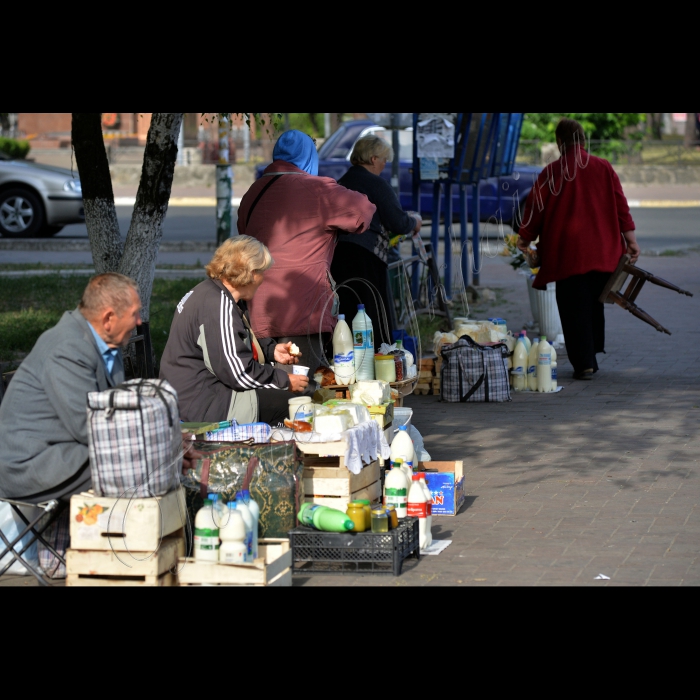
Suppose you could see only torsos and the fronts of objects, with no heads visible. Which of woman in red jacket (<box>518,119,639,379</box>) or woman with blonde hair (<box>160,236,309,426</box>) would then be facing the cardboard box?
the woman with blonde hair

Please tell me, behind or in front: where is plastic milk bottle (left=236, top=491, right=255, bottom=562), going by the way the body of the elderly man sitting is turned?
in front

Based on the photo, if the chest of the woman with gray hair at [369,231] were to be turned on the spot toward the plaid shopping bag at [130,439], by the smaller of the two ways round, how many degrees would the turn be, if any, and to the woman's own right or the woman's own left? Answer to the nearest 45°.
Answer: approximately 90° to the woman's own right

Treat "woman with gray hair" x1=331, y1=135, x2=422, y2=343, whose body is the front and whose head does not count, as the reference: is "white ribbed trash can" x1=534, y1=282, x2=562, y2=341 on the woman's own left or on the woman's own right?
on the woman's own left

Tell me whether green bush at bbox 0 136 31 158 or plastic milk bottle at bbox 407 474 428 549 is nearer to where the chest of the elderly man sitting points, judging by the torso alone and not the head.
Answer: the plastic milk bottle

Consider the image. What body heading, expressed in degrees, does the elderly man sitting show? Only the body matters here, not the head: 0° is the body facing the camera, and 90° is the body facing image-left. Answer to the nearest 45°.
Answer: approximately 270°

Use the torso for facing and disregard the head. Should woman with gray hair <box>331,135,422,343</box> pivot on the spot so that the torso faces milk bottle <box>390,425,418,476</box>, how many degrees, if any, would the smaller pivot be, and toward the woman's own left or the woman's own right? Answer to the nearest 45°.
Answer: approximately 90° to the woman's own right

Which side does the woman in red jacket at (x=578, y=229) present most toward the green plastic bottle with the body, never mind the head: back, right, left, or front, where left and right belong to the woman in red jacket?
back

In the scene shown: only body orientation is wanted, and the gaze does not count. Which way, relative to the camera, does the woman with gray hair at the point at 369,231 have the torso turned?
to the viewer's right

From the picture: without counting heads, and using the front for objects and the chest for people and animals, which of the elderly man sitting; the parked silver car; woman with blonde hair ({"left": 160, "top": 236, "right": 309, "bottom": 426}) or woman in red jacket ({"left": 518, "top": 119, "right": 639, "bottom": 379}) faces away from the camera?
the woman in red jacket

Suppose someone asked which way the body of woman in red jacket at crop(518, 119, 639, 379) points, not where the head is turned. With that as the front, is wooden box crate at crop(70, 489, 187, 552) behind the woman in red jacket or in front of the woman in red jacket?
behind

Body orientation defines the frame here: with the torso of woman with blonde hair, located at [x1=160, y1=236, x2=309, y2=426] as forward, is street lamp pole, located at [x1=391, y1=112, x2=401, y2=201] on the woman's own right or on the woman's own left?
on the woman's own left

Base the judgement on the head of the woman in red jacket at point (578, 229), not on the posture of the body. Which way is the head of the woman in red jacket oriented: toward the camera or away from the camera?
away from the camera

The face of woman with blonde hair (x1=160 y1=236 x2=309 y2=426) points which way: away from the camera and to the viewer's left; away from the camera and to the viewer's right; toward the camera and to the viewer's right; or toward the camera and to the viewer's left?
away from the camera and to the viewer's right

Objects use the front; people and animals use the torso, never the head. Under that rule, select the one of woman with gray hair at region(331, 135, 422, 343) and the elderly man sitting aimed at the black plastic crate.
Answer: the elderly man sitting

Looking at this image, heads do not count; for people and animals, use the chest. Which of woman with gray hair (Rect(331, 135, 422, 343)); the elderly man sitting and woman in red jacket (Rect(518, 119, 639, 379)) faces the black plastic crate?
the elderly man sitting

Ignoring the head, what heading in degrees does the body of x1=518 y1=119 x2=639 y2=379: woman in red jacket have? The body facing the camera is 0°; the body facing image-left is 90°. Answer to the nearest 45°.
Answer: approximately 180°
